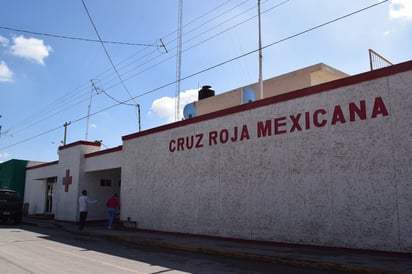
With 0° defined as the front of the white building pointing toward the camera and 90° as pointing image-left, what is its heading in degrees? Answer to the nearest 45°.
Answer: approximately 45°

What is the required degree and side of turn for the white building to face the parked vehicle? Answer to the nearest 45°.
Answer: approximately 90° to its right

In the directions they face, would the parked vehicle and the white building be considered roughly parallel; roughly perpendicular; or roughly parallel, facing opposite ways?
roughly perpendicular
